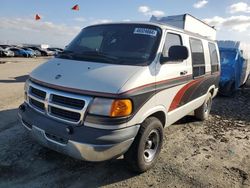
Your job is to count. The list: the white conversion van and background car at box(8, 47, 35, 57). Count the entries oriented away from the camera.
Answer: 0

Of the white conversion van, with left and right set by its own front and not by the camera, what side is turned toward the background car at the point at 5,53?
right

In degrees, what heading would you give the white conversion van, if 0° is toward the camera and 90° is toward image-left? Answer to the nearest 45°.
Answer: approximately 45°

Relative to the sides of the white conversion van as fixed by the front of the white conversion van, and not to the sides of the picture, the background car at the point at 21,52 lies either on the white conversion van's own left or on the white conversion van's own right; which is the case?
on the white conversion van's own right
